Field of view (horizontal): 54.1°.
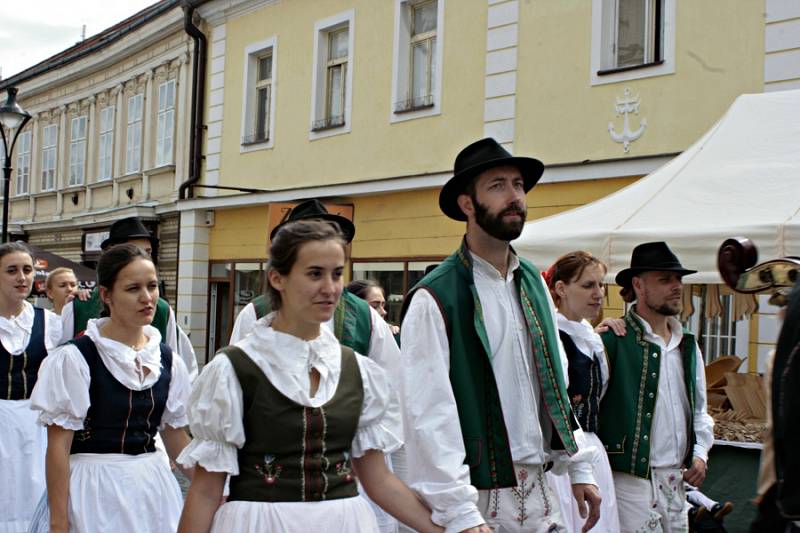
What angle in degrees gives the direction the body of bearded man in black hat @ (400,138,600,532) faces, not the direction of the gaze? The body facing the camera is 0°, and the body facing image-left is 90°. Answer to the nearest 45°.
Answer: approximately 315°

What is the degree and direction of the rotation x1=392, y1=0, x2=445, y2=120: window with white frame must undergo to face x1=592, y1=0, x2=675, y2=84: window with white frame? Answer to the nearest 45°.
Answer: approximately 90° to its left

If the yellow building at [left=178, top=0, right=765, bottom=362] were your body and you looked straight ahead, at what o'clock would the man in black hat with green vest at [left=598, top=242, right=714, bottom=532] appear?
The man in black hat with green vest is roughly at 10 o'clock from the yellow building.

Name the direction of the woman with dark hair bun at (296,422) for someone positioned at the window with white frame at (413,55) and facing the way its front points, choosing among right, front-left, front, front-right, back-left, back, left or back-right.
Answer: front-left

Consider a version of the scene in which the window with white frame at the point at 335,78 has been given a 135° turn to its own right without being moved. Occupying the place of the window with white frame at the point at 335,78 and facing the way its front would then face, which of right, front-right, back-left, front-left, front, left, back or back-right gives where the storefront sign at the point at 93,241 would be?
front-left

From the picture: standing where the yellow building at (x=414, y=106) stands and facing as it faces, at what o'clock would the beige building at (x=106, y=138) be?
the beige building at (x=106, y=138) is roughly at 3 o'clock from the yellow building at (x=414, y=106).

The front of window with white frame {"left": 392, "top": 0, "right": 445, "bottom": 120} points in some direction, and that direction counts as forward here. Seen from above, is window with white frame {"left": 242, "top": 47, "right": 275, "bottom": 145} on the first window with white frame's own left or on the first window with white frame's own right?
on the first window with white frame's own right

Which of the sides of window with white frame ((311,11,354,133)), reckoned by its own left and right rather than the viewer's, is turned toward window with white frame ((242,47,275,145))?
right

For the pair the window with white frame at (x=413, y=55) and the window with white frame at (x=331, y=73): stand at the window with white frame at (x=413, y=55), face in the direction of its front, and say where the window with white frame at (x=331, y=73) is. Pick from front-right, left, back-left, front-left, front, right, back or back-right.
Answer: right

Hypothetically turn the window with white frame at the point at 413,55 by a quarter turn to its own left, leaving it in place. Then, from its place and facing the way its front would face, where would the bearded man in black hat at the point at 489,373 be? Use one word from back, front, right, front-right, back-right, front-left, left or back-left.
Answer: front-right

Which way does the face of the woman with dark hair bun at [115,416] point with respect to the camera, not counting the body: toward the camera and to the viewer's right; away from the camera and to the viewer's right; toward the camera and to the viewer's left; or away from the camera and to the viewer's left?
toward the camera and to the viewer's right
